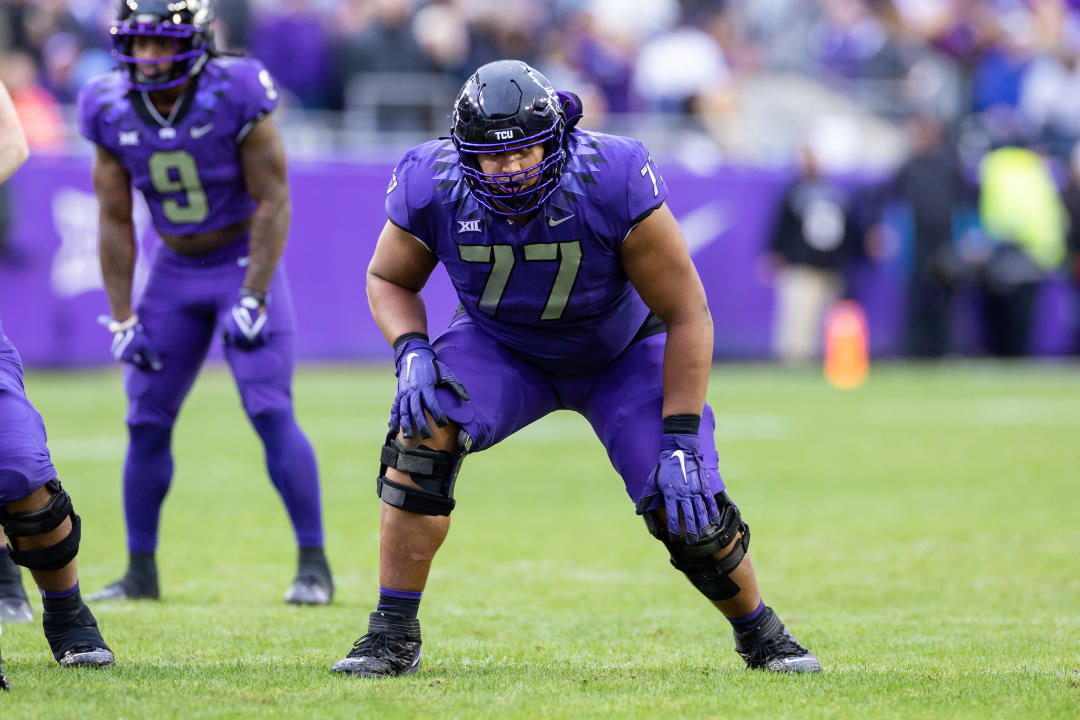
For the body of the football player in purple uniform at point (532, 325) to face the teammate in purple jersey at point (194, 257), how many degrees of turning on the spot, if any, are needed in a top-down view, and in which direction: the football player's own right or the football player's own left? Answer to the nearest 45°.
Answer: approximately 135° to the football player's own right

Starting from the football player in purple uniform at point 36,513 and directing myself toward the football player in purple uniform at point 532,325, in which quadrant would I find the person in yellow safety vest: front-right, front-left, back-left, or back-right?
front-left

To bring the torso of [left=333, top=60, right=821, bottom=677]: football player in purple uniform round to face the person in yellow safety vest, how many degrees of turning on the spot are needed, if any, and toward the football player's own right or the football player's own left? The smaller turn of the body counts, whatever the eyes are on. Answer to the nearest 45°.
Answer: approximately 180°

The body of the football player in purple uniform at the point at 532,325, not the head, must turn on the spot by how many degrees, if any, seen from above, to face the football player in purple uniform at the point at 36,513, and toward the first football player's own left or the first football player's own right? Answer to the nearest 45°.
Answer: approximately 90° to the first football player's own right

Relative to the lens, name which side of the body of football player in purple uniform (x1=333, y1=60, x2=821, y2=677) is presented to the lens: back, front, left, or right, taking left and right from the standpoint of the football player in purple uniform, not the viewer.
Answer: front

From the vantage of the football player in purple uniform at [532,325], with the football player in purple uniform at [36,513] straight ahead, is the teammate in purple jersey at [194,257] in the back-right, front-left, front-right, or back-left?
front-right

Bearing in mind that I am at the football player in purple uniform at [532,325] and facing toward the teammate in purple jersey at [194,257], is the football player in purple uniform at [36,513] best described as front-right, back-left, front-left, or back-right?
front-left

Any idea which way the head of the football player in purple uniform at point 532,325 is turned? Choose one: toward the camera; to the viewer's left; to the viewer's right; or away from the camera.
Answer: toward the camera

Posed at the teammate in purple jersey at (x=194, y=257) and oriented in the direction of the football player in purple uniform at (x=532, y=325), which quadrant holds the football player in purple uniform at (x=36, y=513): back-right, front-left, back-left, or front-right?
front-right
